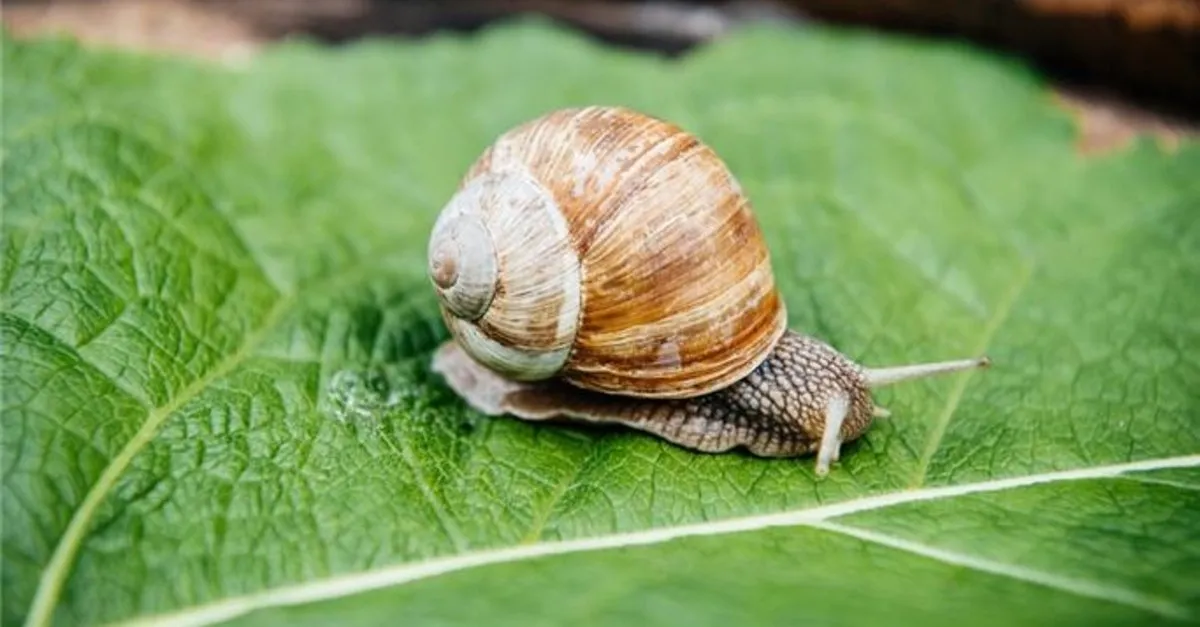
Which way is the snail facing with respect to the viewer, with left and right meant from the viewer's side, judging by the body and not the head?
facing the viewer and to the right of the viewer
